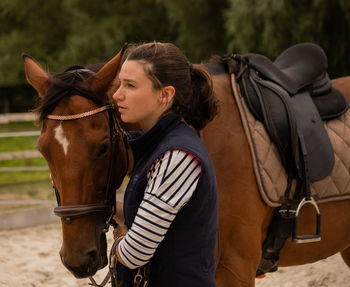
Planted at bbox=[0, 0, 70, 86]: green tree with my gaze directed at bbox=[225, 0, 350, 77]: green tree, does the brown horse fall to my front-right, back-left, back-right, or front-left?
front-right

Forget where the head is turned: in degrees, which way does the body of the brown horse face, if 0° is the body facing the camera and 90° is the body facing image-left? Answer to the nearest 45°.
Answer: approximately 45°

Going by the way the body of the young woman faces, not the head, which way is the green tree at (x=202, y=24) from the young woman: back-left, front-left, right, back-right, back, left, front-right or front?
right

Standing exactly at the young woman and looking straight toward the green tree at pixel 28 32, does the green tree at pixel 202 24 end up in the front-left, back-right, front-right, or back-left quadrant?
front-right

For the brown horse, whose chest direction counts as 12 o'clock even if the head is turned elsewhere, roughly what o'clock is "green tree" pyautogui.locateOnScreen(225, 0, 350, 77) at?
The green tree is roughly at 5 o'clock from the brown horse.

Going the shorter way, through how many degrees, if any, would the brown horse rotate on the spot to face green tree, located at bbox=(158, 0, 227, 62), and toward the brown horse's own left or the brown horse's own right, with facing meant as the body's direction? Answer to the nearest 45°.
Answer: approximately 135° to the brown horse's own right

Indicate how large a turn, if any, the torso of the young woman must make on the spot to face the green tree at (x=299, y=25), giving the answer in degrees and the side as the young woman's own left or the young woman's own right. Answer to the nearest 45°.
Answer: approximately 90° to the young woman's own right

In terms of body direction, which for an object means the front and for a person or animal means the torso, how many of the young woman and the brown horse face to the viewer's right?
0

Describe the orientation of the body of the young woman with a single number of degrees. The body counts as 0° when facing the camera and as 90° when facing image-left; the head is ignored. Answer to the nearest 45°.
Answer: approximately 90°

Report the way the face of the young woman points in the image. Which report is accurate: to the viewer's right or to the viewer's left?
to the viewer's left
